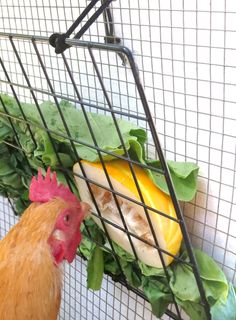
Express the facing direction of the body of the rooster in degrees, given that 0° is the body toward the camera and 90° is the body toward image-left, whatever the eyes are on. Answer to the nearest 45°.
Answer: approximately 270°
